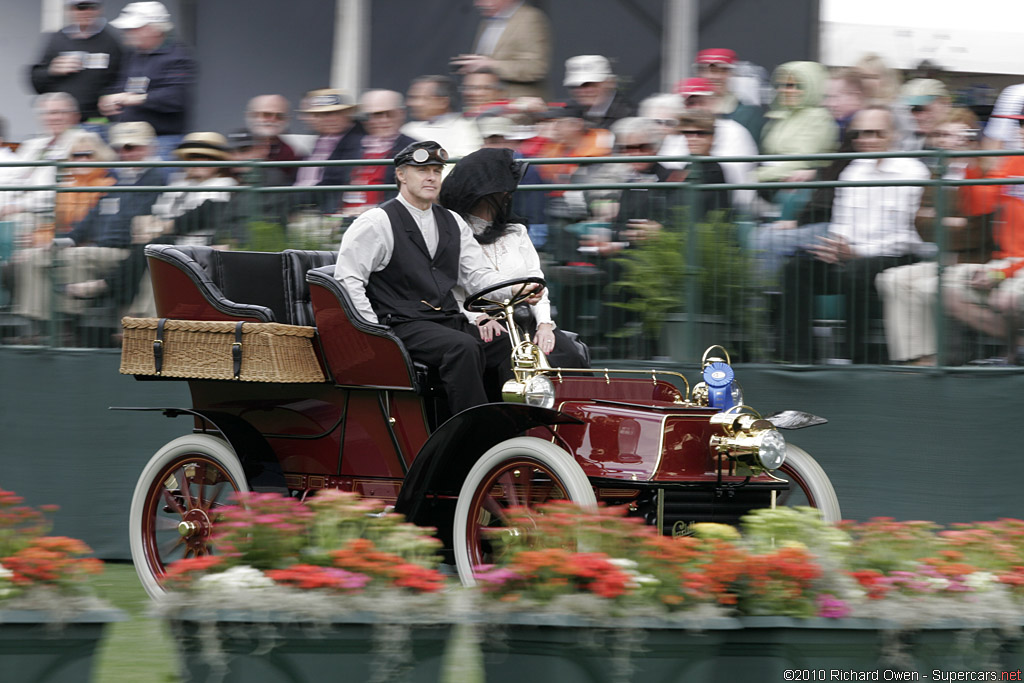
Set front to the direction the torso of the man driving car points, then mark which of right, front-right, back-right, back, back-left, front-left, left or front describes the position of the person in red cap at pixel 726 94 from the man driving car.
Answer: left

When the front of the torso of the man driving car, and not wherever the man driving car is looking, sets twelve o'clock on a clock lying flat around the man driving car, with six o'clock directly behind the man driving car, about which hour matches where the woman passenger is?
The woman passenger is roughly at 9 o'clock from the man driving car.

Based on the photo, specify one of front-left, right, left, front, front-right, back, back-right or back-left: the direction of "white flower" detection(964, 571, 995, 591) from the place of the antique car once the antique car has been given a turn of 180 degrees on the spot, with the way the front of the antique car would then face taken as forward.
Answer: back

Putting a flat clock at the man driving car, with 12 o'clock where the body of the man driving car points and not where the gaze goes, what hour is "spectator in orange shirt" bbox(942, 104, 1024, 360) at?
The spectator in orange shirt is roughly at 10 o'clock from the man driving car.

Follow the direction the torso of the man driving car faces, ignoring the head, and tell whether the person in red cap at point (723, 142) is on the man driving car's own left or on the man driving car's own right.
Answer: on the man driving car's own left

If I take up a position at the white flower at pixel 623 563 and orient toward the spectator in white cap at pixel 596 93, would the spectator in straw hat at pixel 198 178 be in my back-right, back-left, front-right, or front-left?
front-left

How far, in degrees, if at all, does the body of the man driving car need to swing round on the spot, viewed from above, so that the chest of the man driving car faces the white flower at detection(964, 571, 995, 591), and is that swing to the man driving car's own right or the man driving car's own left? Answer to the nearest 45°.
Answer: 0° — they already face it

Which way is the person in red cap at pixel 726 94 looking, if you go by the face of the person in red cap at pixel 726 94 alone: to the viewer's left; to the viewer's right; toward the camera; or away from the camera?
toward the camera

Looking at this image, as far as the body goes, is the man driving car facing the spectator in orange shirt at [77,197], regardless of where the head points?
no

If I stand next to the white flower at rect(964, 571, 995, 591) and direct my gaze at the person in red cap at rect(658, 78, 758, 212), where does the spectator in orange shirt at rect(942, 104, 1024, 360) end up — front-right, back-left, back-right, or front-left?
front-right

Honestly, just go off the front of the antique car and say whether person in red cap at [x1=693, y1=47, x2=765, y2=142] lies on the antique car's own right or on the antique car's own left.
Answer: on the antique car's own left

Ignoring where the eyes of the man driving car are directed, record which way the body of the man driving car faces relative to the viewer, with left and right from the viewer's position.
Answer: facing the viewer and to the right of the viewer

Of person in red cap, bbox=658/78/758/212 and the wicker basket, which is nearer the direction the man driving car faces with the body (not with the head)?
the person in red cap

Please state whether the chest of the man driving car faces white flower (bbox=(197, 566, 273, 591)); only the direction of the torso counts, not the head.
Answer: no

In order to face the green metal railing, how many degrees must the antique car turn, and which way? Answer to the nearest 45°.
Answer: approximately 90° to its left

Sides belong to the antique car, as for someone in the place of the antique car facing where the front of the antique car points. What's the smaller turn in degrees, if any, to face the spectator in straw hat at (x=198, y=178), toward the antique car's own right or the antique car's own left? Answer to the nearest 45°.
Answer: approximately 180°

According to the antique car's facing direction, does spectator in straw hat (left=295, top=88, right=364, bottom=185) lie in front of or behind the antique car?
behind

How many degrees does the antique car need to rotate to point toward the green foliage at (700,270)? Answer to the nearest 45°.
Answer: approximately 90° to its left

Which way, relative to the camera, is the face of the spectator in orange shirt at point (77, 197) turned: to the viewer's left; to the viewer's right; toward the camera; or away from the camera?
toward the camera

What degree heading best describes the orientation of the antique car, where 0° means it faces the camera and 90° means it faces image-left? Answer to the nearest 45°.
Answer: approximately 315°
